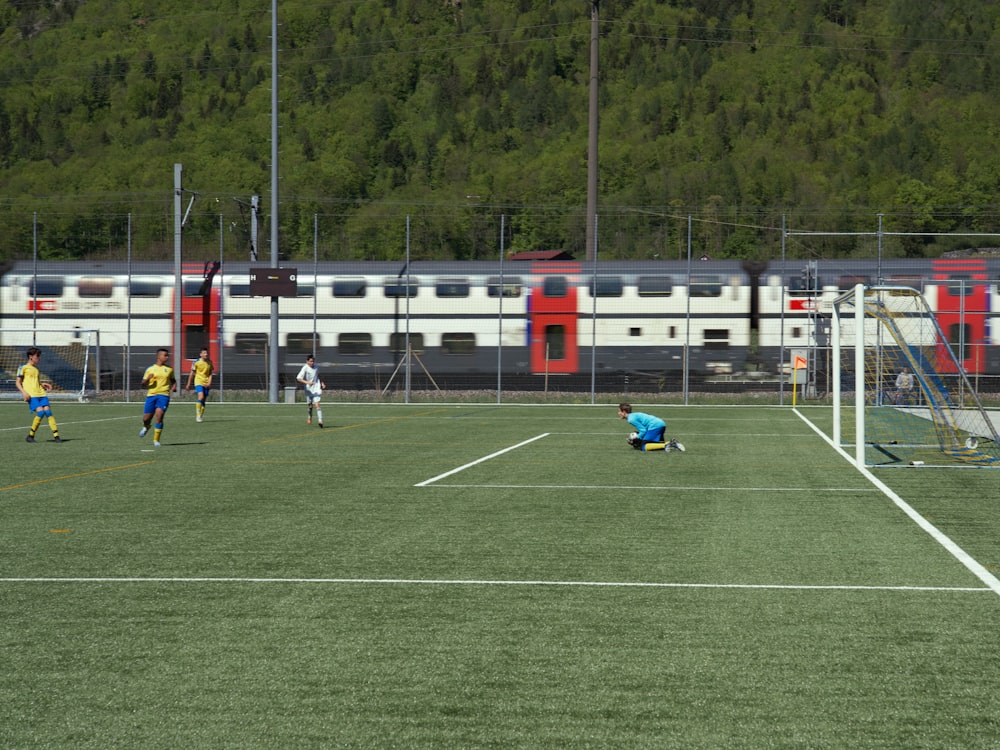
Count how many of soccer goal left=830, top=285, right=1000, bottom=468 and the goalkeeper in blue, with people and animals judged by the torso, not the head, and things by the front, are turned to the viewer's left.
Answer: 2

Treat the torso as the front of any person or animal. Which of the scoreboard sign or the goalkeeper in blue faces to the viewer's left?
the goalkeeper in blue

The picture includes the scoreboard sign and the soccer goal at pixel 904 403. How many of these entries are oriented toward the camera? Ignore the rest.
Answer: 1

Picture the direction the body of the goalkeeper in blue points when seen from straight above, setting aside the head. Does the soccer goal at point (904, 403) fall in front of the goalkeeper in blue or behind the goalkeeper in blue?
behind

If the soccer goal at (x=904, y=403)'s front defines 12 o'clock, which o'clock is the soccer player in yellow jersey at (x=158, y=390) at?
The soccer player in yellow jersey is roughly at 11 o'clock from the soccer goal.

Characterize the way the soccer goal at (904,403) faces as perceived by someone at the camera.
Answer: facing to the left of the viewer

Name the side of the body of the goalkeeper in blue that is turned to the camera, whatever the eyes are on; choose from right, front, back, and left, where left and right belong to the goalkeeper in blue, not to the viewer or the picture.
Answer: left

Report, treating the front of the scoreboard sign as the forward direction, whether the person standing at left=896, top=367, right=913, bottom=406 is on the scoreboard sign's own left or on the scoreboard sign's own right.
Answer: on the scoreboard sign's own left

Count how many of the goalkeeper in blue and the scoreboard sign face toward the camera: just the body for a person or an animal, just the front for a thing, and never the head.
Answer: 1

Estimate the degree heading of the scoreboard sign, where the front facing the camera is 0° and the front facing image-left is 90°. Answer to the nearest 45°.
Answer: approximately 0°

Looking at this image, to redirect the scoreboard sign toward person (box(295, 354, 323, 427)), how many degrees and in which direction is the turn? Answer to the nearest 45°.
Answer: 0° — it already faces them

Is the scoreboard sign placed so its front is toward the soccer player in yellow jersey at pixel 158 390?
yes

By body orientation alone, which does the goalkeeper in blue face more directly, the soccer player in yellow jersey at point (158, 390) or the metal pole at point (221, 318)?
the soccer player in yellow jersey
